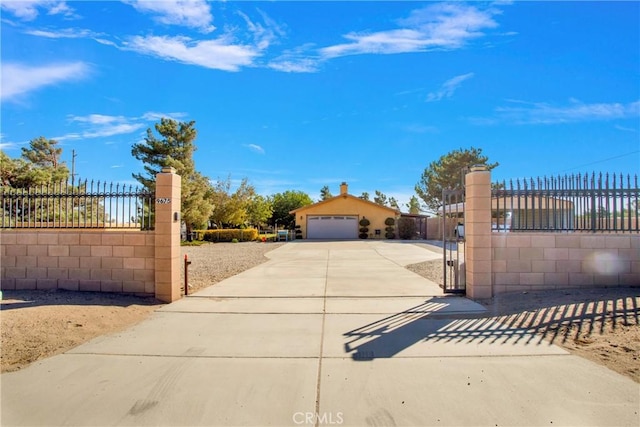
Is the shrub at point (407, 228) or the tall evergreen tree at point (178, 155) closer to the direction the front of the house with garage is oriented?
the tall evergreen tree

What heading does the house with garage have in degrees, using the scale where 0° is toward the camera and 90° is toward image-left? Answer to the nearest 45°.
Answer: approximately 0°

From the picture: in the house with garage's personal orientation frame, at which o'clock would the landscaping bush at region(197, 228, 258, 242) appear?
The landscaping bush is roughly at 2 o'clock from the house with garage.

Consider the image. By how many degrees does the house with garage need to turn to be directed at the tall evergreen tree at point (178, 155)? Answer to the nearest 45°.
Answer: approximately 45° to its right

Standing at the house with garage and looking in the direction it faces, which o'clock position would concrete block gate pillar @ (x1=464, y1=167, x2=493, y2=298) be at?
The concrete block gate pillar is roughly at 12 o'clock from the house with garage.

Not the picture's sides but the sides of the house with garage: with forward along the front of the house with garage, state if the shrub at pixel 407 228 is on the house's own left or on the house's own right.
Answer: on the house's own left

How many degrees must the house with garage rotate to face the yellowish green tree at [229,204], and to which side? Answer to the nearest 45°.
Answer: approximately 90° to its right
